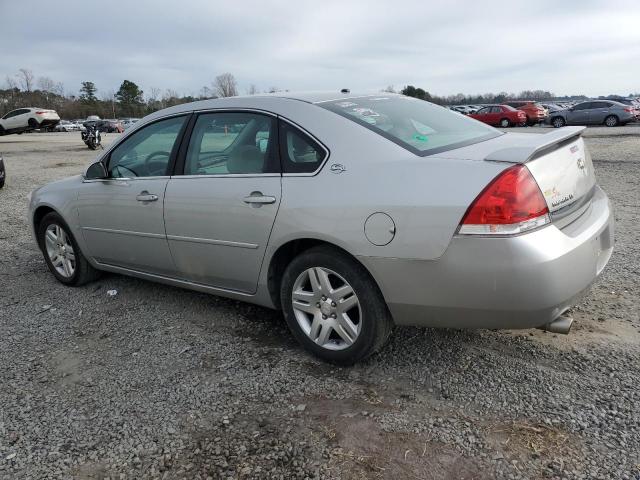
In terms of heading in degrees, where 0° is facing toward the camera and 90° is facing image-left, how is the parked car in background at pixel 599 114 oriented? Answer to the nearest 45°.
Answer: approximately 90°

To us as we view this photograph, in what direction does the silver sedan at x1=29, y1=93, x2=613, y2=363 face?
facing away from the viewer and to the left of the viewer

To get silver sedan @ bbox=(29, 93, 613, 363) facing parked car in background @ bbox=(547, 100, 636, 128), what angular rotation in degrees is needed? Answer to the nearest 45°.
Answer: approximately 90° to its right

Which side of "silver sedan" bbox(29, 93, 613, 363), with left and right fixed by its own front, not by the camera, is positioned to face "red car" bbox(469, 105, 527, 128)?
right

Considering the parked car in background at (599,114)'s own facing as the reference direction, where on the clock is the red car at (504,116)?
The red car is roughly at 1 o'clock from the parked car in background.

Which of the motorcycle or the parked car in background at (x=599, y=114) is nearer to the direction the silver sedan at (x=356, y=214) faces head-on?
the motorcycle

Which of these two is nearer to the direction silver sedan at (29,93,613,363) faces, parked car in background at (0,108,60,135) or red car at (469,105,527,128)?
the parked car in background

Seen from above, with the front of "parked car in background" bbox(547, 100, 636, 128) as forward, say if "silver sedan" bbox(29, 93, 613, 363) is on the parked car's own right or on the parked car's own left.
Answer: on the parked car's own left
